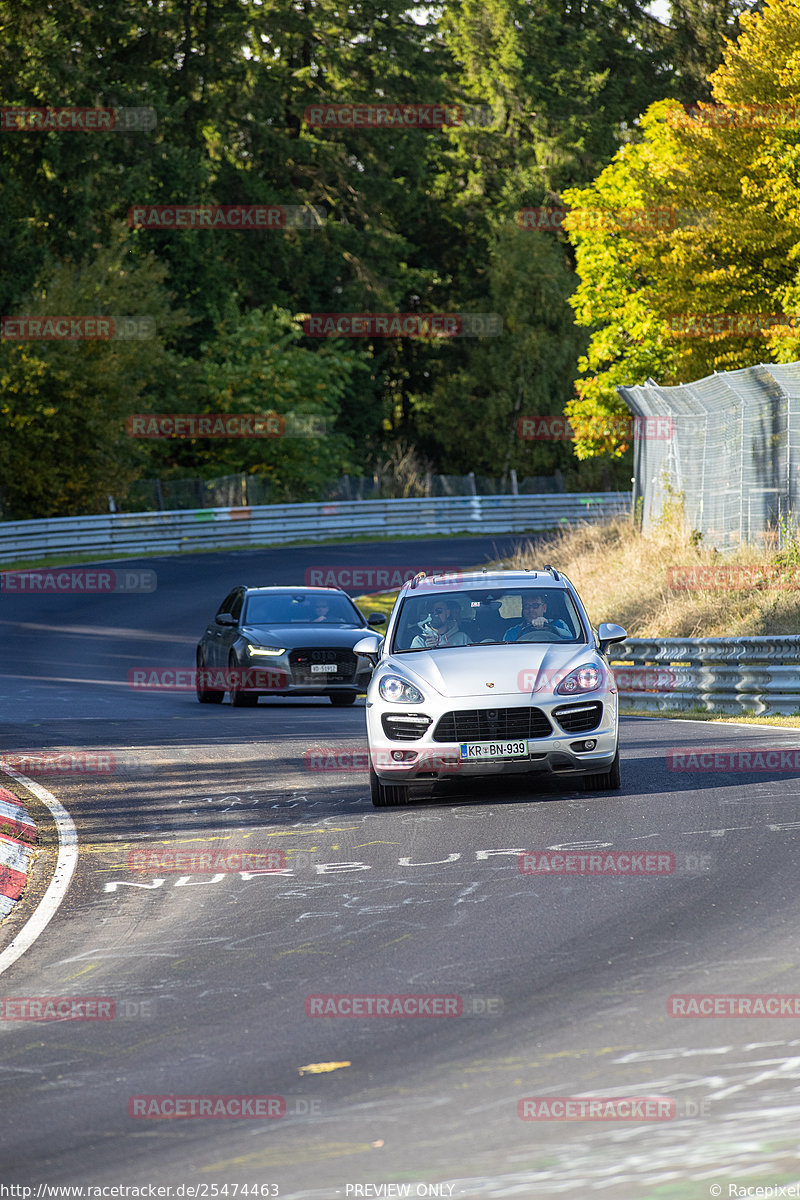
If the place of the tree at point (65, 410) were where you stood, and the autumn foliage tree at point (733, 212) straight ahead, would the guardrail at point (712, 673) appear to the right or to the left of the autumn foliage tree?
right

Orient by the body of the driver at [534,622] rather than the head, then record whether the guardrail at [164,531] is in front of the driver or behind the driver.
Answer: behind

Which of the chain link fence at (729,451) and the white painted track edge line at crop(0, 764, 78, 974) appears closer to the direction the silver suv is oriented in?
the white painted track edge line

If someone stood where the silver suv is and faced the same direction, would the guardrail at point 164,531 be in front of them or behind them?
behind

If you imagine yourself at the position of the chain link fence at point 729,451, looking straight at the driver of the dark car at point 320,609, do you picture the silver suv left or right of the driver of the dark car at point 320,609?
left

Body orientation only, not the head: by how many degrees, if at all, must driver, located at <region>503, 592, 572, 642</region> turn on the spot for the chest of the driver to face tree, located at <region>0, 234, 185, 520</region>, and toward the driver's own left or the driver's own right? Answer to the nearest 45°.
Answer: approximately 180°

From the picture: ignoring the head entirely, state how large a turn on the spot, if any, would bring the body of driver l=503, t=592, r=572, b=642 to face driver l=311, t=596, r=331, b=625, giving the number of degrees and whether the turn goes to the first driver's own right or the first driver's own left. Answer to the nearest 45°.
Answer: approximately 180°
